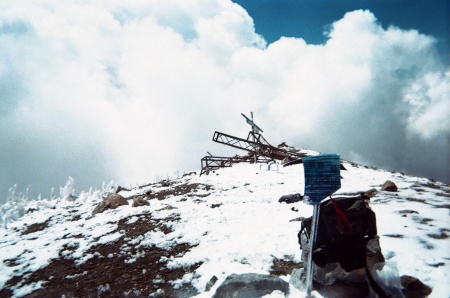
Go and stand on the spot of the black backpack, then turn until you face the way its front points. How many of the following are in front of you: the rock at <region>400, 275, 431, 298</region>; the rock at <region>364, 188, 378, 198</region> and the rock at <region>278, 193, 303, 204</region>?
1

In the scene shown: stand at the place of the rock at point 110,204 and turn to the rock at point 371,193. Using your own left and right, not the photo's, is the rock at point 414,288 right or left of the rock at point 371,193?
right

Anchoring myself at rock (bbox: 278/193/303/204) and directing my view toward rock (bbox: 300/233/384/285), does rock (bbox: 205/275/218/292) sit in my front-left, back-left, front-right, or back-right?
front-right

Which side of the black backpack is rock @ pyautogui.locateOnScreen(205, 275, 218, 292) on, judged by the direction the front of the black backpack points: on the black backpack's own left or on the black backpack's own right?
on the black backpack's own right

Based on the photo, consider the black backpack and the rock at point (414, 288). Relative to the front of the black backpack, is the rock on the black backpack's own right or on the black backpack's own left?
on the black backpack's own left

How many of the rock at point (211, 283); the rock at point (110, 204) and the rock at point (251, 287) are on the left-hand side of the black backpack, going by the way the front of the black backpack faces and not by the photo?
0

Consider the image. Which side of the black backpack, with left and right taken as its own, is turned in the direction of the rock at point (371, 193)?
back

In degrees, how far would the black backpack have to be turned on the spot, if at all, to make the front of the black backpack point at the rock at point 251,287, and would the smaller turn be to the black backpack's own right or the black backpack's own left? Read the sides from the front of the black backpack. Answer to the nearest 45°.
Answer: approximately 90° to the black backpack's own right

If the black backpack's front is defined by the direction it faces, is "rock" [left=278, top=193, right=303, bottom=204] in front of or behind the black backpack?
behind

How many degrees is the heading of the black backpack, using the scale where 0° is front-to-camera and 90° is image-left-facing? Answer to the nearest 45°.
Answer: approximately 0°

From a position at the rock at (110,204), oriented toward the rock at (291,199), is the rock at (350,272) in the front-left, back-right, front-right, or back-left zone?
front-right
